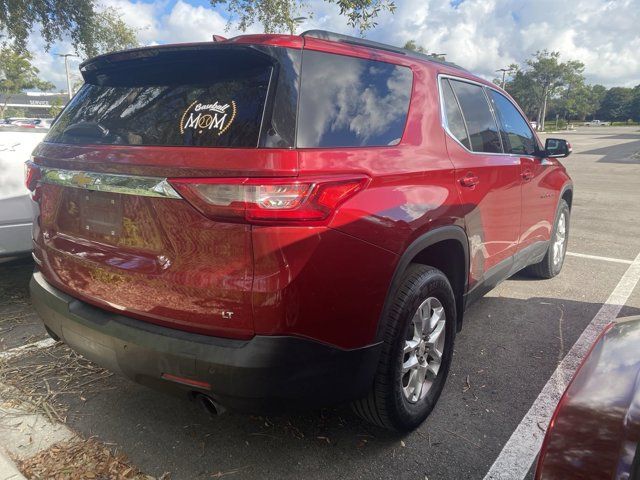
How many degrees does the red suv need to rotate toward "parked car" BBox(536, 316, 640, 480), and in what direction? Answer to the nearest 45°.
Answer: approximately 90° to its right

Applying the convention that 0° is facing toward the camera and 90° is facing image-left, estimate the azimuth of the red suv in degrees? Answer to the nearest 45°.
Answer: approximately 225°

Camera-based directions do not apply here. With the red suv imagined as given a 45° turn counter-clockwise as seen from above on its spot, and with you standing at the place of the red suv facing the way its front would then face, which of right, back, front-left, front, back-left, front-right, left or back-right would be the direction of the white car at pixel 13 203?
front-left

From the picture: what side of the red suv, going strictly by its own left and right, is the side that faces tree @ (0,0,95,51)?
left

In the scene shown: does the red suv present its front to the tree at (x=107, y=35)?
no
